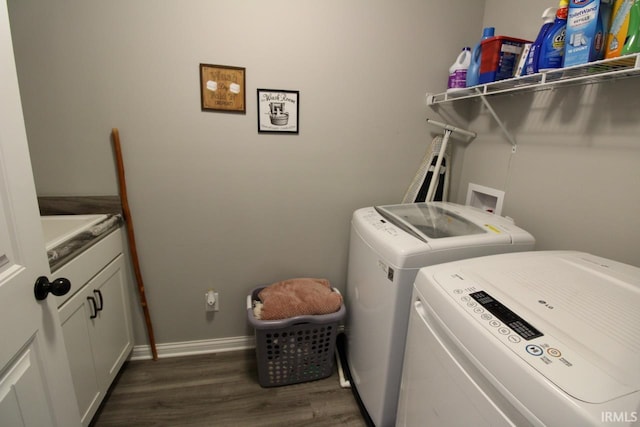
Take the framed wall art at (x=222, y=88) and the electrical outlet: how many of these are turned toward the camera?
2

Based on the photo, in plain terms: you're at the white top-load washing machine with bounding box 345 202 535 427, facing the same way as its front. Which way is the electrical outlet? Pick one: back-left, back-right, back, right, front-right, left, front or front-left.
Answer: front-right

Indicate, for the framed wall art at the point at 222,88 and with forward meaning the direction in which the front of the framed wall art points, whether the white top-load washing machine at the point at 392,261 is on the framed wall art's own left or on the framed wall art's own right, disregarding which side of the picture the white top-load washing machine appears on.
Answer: on the framed wall art's own left

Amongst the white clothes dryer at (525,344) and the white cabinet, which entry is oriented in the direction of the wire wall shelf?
the white cabinet

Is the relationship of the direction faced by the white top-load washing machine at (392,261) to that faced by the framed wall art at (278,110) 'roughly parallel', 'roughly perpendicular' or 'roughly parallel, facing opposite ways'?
roughly perpendicular

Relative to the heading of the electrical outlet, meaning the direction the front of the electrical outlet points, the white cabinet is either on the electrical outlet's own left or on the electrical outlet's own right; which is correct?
on the electrical outlet's own right

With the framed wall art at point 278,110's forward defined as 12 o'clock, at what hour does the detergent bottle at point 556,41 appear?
The detergent bottle is roughly at 10 o'clock from the framed wall art.

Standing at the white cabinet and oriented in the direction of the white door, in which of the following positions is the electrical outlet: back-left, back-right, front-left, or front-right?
back-left

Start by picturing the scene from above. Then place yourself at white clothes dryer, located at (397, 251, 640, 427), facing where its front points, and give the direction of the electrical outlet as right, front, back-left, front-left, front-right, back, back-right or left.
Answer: front-right

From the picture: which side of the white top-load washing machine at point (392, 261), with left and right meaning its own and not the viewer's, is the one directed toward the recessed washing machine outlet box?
back

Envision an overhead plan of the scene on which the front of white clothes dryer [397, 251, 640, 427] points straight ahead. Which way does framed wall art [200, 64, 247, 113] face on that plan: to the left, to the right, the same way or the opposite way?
to the left

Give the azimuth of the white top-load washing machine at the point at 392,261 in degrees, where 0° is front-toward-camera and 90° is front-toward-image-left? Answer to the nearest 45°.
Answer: approximately 45°

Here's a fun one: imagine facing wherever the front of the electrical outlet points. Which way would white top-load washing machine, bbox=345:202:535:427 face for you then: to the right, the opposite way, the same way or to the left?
to the right

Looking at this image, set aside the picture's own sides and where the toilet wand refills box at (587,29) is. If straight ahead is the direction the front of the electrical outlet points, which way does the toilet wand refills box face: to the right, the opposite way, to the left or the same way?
to the right

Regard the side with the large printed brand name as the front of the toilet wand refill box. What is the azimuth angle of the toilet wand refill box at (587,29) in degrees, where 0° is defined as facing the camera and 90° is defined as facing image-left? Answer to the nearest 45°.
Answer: approximately 45°

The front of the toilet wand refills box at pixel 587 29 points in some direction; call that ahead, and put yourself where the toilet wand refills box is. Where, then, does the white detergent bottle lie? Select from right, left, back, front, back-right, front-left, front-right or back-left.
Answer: right

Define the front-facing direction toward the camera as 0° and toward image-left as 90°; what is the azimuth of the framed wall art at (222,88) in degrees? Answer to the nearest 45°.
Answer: approximately 0°
